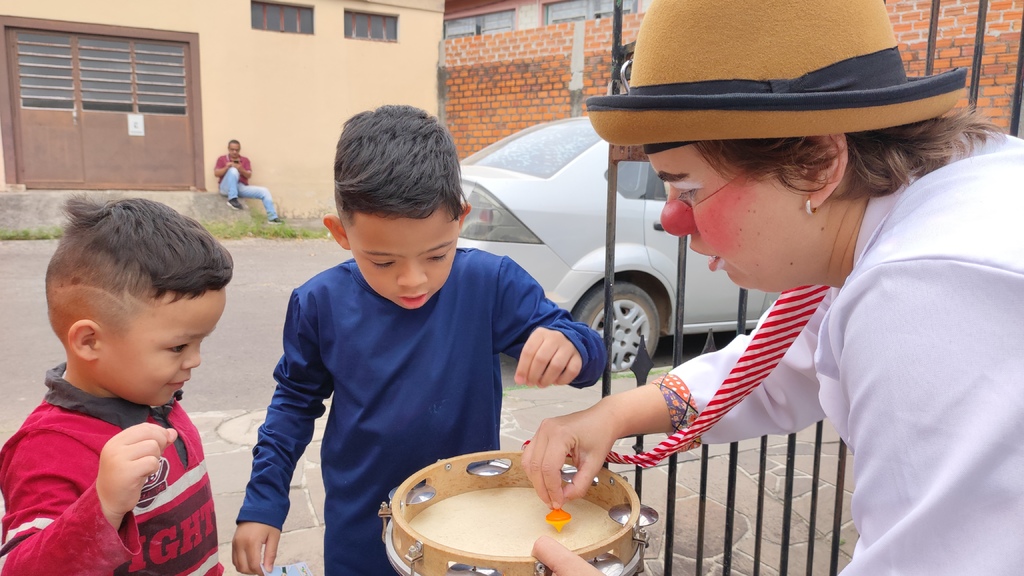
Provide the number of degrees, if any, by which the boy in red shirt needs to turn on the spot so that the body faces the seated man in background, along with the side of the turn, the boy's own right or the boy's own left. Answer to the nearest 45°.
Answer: approximately 135° to the boy's own left

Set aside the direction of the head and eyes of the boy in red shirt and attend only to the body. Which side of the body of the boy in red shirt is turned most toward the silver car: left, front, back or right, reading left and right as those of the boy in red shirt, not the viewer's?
left

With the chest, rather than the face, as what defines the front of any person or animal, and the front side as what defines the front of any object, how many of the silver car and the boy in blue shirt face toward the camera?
1

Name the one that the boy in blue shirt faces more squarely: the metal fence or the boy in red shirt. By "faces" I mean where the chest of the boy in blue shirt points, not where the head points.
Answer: the boy in red shirt

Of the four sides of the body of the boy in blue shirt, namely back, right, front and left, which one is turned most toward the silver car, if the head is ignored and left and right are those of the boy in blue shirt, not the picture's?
back

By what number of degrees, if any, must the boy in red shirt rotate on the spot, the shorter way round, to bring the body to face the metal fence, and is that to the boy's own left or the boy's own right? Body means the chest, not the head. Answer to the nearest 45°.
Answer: approximately 45° to the boy's own left

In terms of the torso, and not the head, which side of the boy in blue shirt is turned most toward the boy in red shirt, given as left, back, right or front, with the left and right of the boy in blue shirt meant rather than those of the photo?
right

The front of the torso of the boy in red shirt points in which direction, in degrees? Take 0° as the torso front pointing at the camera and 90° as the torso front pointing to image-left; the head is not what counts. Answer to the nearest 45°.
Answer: approximately 315°

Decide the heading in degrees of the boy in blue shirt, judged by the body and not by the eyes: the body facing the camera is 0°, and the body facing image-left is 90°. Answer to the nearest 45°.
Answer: approximately 0°

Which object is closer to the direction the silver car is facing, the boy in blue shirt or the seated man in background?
the seated man in background
